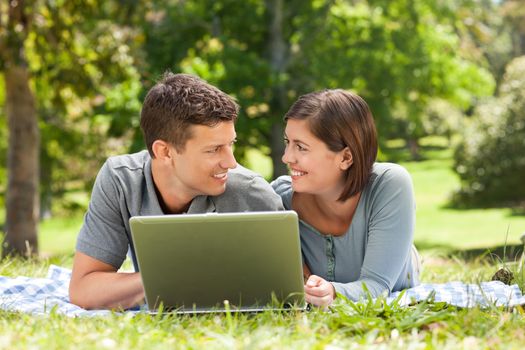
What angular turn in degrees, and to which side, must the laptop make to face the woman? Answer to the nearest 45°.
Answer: approximately 45° to its right

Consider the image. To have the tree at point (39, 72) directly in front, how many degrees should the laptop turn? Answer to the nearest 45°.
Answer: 0° — it already faces it

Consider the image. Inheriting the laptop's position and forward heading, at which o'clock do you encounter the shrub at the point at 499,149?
The shrub is roughly at 1 o'clock from the laptop.

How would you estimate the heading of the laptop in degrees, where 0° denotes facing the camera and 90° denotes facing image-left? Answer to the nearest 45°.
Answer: approximately 180°
